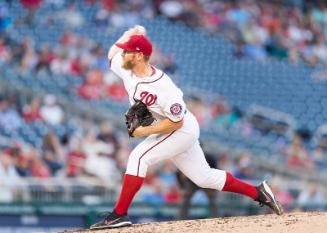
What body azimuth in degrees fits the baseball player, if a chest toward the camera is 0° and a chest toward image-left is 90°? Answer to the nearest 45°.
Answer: approximately 90°
